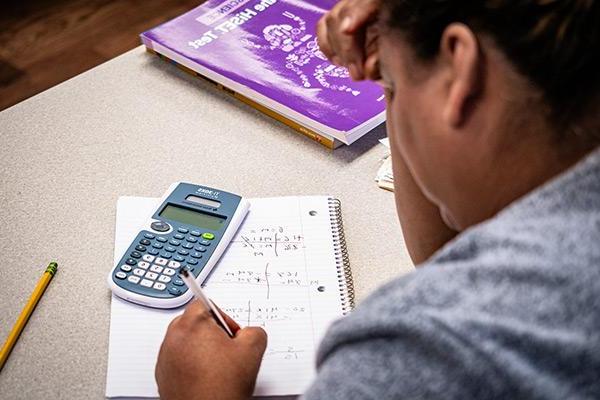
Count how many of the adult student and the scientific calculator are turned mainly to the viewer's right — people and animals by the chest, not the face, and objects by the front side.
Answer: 0

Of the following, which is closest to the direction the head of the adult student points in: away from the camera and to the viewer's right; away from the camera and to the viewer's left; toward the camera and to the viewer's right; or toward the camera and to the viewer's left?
away from the camera and to the viewer's left

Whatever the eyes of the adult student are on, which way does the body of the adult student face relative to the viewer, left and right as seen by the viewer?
facing away from the viewer and to the left of the viewer

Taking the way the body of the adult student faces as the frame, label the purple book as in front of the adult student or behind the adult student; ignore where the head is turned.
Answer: in front

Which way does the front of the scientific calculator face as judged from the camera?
facing the viewer and to the left of the viewer
